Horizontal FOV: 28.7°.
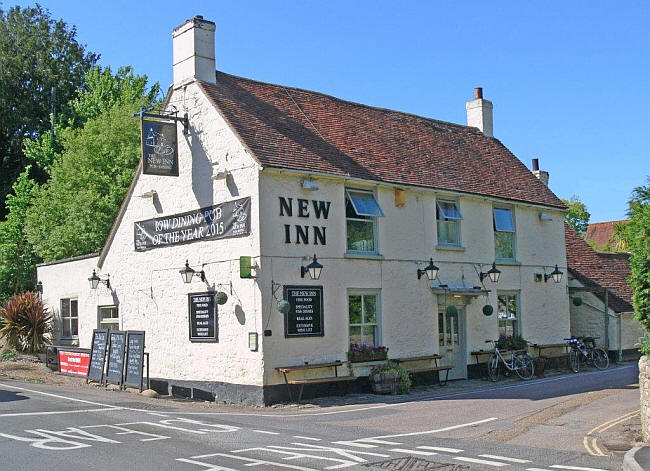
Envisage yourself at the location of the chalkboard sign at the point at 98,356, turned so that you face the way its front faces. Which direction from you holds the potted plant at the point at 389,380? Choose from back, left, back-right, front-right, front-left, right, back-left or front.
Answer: left

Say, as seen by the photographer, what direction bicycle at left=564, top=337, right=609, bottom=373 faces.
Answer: facing the viewer and to the left of the viewer

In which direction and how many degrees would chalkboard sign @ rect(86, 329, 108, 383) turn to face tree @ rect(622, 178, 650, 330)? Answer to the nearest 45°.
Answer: approximately 90° to its left

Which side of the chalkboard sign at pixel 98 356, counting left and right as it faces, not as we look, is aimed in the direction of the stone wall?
left

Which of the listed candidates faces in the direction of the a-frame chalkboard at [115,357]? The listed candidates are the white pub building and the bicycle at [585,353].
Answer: the bicycle

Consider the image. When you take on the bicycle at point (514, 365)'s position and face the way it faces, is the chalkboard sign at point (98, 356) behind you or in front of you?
in front

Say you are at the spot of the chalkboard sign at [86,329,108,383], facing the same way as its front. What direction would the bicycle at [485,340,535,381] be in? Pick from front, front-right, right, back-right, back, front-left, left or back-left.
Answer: back-left

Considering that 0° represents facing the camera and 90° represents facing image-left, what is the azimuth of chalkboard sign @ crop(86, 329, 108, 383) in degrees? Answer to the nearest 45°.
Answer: approximately 45°

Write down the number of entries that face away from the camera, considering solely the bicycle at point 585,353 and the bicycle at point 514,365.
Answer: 0

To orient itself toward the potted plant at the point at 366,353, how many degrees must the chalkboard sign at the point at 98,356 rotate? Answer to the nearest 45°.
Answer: approximately 90° to its left

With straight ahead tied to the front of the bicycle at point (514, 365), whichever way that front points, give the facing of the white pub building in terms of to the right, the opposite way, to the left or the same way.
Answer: to the left
